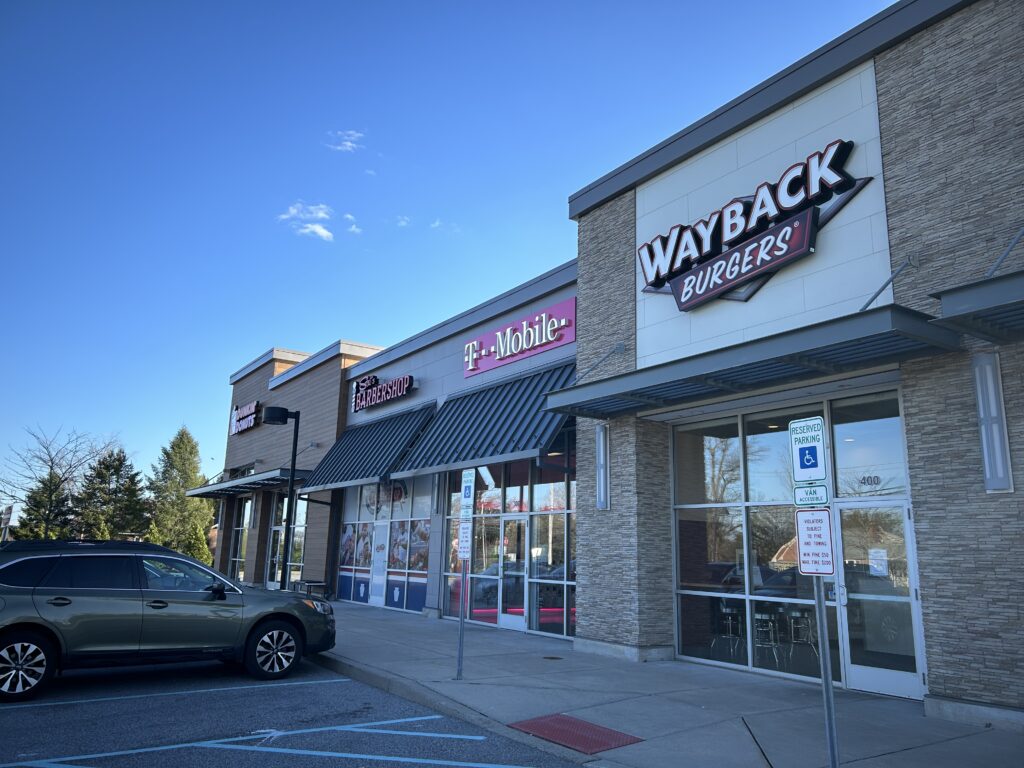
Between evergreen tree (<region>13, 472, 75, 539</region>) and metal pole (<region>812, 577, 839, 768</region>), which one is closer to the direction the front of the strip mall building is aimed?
the metal pole

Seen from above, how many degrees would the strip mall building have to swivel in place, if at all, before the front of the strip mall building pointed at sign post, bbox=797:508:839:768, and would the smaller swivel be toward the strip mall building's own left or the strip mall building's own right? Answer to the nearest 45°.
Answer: approximately 45° to the strip mall building's own left

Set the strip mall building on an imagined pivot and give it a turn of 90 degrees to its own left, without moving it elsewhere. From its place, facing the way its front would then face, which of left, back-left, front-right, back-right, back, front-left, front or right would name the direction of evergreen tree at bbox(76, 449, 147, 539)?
back

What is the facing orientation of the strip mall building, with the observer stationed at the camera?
facing the viewer and to the left of the viewer

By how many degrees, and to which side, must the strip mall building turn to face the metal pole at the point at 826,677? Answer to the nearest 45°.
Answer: approximately 45° to its left

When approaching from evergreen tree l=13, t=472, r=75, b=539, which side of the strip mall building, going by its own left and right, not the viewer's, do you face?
right
